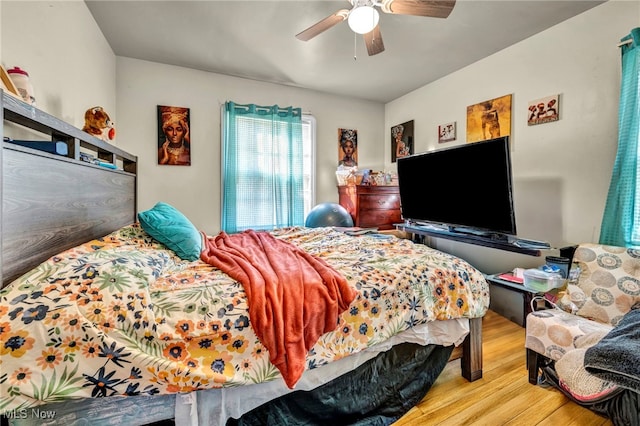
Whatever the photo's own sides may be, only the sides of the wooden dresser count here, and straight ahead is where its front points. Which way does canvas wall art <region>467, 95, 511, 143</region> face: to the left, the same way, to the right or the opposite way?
to the right

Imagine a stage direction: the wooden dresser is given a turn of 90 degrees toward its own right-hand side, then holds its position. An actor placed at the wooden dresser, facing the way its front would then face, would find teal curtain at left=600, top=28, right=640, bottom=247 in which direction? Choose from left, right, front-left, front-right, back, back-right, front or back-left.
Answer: left

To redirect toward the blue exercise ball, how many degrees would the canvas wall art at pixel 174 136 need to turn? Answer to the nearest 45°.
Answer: approximately 90° to its left

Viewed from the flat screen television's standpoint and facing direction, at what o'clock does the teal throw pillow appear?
The teal throw pillow is roughly at 12 o'clock from the flat screen television.

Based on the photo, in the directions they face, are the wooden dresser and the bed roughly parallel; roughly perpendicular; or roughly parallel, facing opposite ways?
roughly perpendicular

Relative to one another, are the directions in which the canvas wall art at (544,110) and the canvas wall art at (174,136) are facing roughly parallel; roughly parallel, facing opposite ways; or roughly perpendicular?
roughly perpendicular

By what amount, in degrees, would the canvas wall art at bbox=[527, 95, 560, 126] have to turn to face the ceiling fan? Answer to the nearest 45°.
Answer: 0° — it already faces it

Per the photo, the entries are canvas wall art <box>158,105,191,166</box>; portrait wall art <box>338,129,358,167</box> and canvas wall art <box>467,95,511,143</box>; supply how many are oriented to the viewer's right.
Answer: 0

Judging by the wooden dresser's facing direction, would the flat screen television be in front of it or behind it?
in front

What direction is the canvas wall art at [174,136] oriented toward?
toward the camera

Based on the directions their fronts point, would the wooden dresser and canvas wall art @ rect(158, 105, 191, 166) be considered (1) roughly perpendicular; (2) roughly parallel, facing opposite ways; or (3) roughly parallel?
roughly parallel

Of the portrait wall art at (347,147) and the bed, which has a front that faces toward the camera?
the portrait wall art

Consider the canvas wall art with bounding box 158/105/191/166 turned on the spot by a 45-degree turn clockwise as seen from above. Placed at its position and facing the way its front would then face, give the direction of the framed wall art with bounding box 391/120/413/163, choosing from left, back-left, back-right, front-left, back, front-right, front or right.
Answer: back-left

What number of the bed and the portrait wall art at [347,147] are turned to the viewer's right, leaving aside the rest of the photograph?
1

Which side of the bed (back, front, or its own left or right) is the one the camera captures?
right

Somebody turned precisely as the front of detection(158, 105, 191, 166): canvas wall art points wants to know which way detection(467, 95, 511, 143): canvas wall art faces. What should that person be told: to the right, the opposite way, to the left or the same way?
to the right

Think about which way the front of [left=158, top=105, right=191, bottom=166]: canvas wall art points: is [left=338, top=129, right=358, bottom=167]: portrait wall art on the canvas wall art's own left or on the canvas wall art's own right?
on the canvas wall art's own left

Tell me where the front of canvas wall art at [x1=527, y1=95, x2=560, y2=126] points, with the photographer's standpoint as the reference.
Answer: facing the viewer and to the left of the viewer
